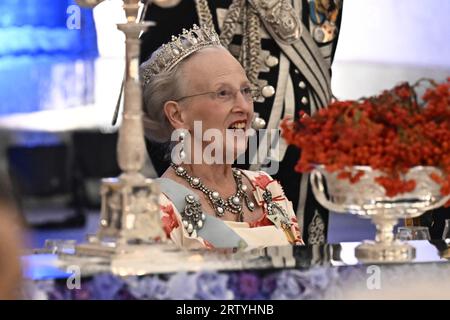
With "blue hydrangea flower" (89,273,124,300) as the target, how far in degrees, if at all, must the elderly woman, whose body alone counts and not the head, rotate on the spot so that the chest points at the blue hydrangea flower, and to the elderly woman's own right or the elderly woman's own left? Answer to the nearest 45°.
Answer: approximately 45° to the elderly woman's own right

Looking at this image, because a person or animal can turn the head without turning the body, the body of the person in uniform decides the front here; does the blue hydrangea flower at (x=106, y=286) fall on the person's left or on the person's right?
on the person's right

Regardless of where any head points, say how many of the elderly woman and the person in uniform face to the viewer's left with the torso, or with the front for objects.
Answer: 0

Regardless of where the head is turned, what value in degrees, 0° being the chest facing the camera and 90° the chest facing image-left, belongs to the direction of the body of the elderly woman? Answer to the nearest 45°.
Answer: approximately 315°

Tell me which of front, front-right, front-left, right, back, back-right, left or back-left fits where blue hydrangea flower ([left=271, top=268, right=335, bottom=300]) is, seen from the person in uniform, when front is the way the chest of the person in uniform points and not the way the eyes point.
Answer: front-right

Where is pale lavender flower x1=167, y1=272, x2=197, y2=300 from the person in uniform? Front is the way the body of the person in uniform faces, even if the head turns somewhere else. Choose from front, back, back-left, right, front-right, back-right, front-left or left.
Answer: front-right

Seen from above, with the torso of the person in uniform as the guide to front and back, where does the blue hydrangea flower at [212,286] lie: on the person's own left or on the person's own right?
on the person's own right
